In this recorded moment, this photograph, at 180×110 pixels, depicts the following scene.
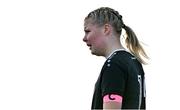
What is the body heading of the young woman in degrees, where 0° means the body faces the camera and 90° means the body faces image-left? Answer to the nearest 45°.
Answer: approximately 90°

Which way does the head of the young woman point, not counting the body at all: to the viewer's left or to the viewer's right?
to the viewer's left
